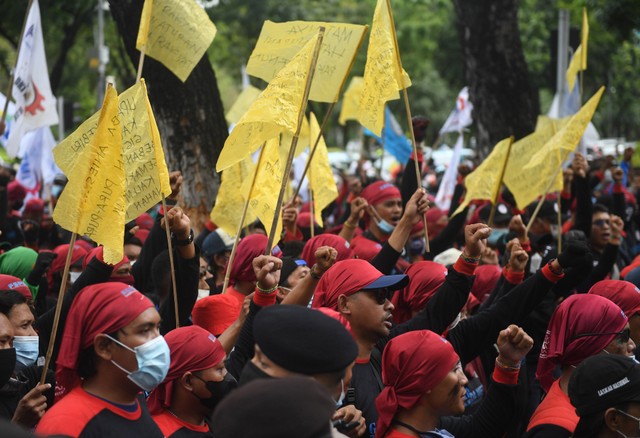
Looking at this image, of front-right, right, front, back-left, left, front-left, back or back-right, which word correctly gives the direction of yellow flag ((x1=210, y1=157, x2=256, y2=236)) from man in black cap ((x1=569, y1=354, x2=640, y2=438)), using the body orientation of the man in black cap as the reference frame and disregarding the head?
back-left

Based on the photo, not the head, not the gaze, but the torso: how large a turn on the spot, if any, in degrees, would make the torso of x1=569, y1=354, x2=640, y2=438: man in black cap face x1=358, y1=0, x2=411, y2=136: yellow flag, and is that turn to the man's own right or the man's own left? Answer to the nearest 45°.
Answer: approximately 135° to the man's own left

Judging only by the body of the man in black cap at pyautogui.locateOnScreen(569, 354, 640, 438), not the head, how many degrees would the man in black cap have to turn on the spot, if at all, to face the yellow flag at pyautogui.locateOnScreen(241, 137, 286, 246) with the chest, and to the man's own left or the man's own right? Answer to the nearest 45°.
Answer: approximately 135° to the man's own left

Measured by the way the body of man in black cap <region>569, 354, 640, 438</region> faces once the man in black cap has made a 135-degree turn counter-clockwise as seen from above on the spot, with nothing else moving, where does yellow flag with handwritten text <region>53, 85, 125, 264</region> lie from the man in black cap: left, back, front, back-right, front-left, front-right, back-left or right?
front-left

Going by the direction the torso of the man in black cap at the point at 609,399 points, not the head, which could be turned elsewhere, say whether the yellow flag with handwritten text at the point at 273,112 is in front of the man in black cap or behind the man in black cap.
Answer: behind

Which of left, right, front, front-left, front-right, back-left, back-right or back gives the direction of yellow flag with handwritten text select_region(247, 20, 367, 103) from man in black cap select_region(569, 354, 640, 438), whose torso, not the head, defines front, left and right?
back-left

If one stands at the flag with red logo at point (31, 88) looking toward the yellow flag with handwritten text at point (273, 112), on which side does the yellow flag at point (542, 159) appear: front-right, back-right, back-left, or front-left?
front-left
